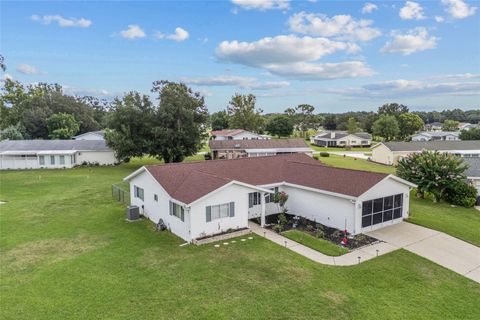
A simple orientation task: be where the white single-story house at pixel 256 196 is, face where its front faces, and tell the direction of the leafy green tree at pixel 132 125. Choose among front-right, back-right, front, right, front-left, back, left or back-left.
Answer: back

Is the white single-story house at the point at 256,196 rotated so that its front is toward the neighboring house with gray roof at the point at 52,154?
no

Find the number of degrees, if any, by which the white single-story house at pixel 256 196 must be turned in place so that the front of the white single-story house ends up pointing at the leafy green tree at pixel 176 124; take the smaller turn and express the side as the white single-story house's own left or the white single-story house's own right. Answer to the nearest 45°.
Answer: approximately 180°

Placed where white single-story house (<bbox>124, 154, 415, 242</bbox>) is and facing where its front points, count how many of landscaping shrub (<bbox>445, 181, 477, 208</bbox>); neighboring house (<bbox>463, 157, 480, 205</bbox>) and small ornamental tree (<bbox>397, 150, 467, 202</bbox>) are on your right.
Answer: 0

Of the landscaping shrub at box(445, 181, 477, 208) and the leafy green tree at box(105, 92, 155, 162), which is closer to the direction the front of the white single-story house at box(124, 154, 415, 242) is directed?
the landscaping shrub

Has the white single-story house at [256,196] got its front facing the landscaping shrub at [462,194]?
no

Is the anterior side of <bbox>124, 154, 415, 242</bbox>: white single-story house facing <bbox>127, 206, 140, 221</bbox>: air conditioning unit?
no

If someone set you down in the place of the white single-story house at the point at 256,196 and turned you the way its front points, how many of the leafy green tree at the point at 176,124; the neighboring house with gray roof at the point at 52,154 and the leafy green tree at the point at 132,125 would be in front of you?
0

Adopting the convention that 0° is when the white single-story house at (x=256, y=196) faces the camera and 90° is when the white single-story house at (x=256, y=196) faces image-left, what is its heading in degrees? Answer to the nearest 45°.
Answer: approximately 315°

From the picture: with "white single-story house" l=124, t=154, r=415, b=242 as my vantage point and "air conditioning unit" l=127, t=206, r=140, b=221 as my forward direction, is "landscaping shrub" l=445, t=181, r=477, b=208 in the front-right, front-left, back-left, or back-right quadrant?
back-right

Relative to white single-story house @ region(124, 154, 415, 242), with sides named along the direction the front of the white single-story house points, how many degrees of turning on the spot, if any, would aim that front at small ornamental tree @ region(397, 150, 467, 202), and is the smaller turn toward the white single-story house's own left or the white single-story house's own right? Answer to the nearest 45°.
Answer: approximately 90° to the white single-story house's own left
